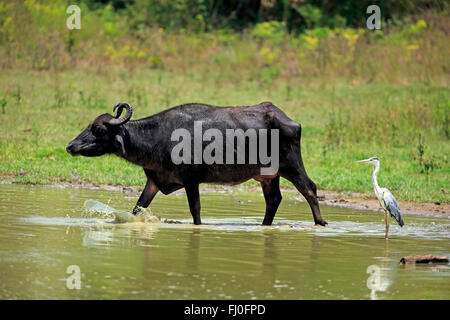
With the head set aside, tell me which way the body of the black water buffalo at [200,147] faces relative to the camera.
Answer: to the viewer's left
